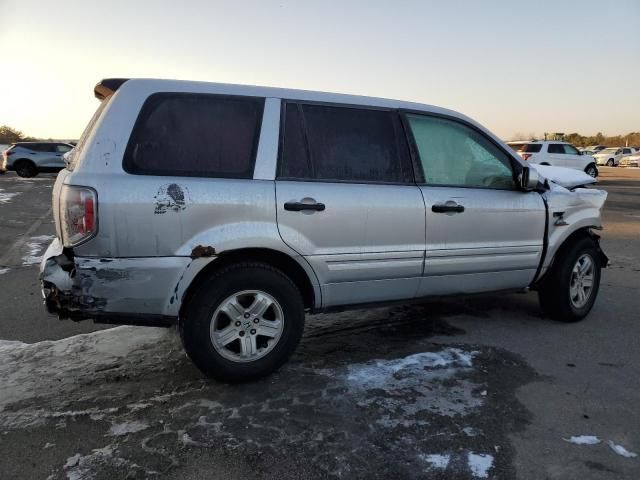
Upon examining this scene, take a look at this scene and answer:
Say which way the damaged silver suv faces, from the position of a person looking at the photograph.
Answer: facing away from the viewer and to the right of the viewer

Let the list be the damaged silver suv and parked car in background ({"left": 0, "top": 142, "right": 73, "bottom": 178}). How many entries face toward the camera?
0

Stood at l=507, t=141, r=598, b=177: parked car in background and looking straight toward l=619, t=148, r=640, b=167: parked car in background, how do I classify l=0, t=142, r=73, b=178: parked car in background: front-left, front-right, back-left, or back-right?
back-left

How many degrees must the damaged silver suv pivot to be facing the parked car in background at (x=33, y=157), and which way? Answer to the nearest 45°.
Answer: approximately 90° to its left
